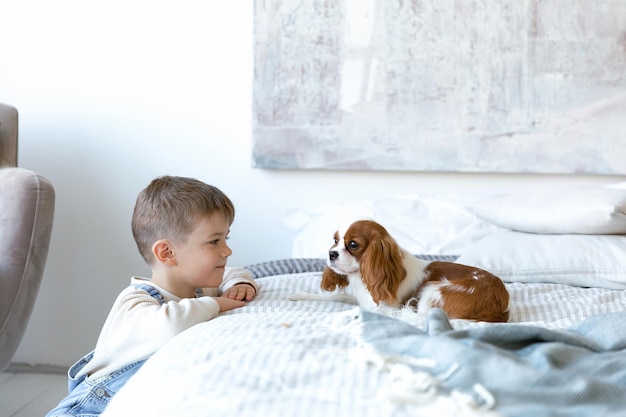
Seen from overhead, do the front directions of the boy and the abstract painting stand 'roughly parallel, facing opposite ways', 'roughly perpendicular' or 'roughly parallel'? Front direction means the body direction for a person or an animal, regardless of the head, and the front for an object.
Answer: roughly perpendicular

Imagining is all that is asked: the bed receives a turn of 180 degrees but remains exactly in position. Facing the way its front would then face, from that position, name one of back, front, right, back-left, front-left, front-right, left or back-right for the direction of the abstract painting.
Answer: front

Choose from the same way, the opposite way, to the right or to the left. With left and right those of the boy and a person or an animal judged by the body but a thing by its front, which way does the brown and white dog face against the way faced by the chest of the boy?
the opposite way

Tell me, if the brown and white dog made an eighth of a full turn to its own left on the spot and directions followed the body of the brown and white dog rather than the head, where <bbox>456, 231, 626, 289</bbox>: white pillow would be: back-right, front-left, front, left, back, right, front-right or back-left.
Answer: back

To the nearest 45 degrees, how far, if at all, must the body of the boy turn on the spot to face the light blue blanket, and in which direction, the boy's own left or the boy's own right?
approximately 45° to the boy's own right

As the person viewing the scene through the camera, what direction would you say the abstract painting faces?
facing the viewer

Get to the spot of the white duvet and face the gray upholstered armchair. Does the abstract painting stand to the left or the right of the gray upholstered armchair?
right

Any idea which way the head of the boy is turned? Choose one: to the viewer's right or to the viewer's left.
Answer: to the viewer's right

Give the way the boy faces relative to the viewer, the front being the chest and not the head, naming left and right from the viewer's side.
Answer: facing to the right of the viewer

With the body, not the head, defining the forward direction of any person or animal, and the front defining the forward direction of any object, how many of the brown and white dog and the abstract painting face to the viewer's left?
1

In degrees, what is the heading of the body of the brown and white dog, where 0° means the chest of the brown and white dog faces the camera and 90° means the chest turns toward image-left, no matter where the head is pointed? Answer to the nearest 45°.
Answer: approximately 90°

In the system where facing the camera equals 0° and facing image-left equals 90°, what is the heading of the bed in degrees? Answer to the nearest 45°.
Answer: approximately 0°

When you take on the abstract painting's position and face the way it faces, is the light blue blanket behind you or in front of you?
in front

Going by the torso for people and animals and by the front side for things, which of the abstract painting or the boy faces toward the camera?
the abstract painting
